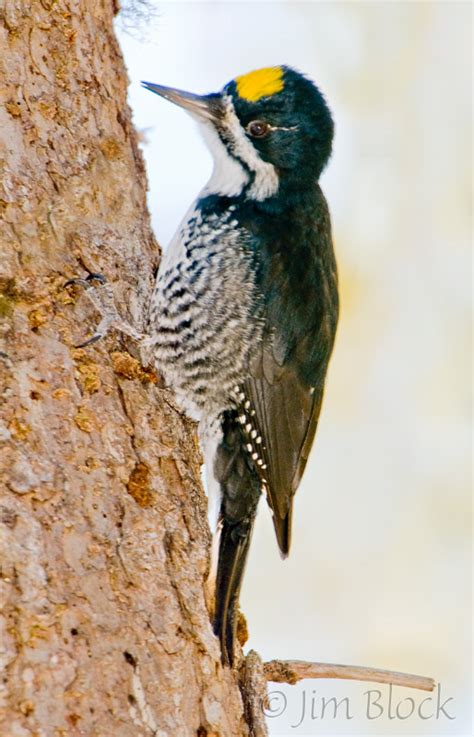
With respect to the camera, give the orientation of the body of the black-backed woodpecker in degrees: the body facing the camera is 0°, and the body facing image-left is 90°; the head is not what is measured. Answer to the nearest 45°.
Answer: approximately 90°
